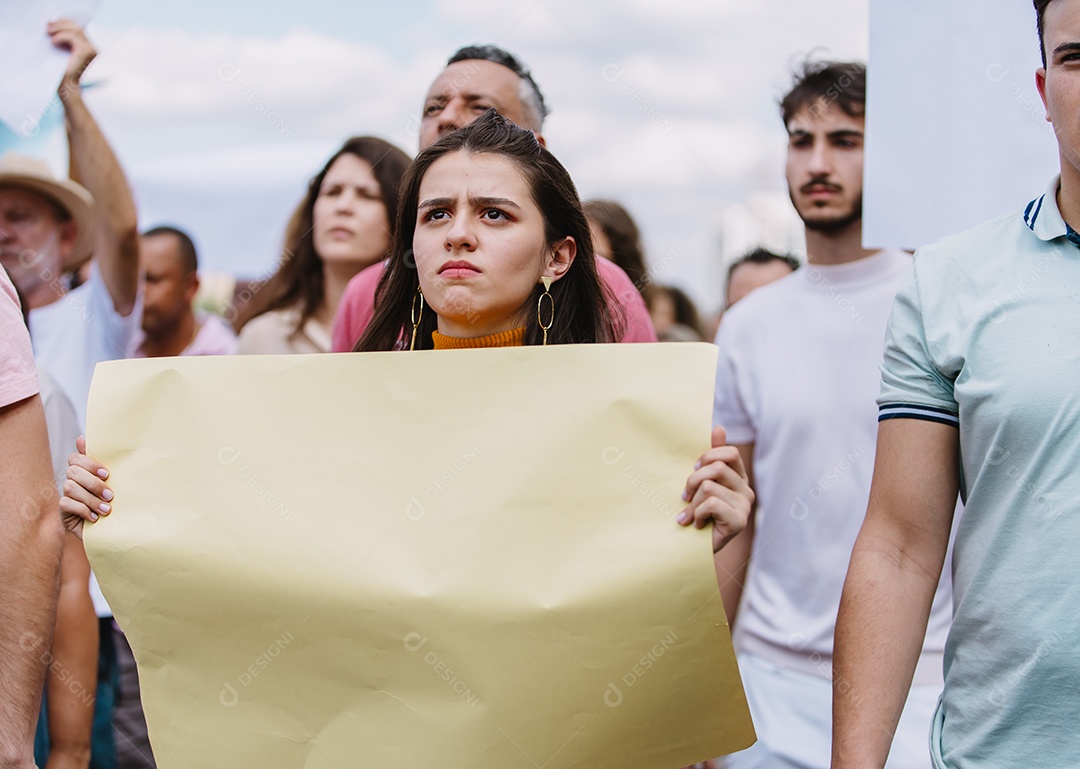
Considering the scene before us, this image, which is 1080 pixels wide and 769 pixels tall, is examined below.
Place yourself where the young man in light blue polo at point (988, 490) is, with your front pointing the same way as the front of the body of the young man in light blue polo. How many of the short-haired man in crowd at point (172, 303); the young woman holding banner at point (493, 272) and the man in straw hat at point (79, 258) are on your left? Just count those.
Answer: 0

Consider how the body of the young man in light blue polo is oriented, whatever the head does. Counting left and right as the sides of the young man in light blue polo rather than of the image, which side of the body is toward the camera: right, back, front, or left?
front

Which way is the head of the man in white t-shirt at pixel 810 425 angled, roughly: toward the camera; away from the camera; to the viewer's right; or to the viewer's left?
toward the camera

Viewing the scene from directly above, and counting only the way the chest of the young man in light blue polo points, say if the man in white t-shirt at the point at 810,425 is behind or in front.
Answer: behind

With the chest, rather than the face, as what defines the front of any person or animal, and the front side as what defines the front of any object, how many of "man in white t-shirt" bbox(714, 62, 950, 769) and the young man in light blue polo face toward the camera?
2

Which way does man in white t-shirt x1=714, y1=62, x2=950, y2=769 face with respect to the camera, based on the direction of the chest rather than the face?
toward the camera

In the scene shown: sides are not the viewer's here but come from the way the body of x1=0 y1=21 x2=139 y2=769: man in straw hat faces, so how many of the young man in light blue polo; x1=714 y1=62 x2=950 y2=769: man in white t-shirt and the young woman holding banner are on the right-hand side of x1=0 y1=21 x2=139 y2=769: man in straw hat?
0

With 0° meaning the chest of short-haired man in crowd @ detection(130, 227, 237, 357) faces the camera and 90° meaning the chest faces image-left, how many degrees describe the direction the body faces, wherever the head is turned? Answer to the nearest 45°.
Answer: approximately 45°

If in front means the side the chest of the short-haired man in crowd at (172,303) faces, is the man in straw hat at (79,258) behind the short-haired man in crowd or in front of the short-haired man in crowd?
in front

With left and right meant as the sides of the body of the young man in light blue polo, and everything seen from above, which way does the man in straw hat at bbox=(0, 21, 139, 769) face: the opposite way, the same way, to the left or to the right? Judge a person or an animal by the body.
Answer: the same way

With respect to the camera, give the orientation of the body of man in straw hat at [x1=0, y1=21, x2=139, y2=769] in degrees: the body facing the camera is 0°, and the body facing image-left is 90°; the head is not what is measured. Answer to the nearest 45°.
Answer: approximately 45°

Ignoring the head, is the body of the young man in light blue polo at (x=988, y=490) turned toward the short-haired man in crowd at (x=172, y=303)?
no

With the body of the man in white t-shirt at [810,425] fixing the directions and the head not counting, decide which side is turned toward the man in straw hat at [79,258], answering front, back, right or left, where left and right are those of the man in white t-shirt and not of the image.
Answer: right

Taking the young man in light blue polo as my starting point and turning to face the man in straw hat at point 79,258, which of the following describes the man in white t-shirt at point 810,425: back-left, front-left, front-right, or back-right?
front-right

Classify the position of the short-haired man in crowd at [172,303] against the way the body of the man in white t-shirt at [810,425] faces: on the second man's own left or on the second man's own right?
on the second man's own right

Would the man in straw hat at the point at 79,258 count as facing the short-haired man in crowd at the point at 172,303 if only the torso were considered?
no
